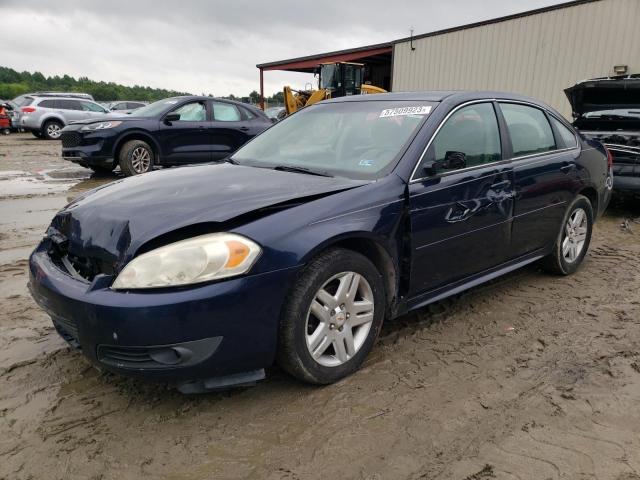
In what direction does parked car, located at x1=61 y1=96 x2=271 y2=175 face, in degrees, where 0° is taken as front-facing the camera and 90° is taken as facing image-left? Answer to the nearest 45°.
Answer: approximately 45°

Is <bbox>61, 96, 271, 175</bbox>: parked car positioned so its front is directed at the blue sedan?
no

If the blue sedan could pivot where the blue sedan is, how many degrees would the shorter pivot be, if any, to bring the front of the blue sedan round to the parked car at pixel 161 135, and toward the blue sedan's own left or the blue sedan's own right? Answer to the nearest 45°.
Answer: approximately 135° to the blue sedan's own right

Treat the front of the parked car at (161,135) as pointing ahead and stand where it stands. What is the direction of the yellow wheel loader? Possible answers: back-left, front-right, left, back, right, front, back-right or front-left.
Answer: back

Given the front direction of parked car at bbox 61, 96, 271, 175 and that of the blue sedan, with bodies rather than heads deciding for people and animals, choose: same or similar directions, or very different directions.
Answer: same or similar directions

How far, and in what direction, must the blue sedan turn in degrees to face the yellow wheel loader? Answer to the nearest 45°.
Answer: approximately 135° to its right

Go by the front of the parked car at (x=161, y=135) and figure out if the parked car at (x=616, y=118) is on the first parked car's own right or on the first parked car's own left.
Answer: on the first parked car's own left

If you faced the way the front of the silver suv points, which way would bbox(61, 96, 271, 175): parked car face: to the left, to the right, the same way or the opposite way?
the opposite way

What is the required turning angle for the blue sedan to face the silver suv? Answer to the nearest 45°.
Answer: approximately 90° to its right

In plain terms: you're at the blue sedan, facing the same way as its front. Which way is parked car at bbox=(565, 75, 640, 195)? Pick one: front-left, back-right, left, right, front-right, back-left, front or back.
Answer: back

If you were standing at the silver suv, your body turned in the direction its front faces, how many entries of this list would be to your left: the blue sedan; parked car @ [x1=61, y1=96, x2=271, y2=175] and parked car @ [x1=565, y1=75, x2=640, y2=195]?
0

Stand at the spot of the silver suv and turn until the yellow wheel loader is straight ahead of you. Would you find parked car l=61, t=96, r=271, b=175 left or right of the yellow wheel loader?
right

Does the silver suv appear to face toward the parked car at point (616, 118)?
no
